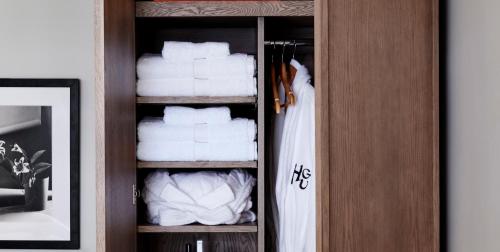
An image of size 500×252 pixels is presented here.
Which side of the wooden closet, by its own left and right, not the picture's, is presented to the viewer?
front
